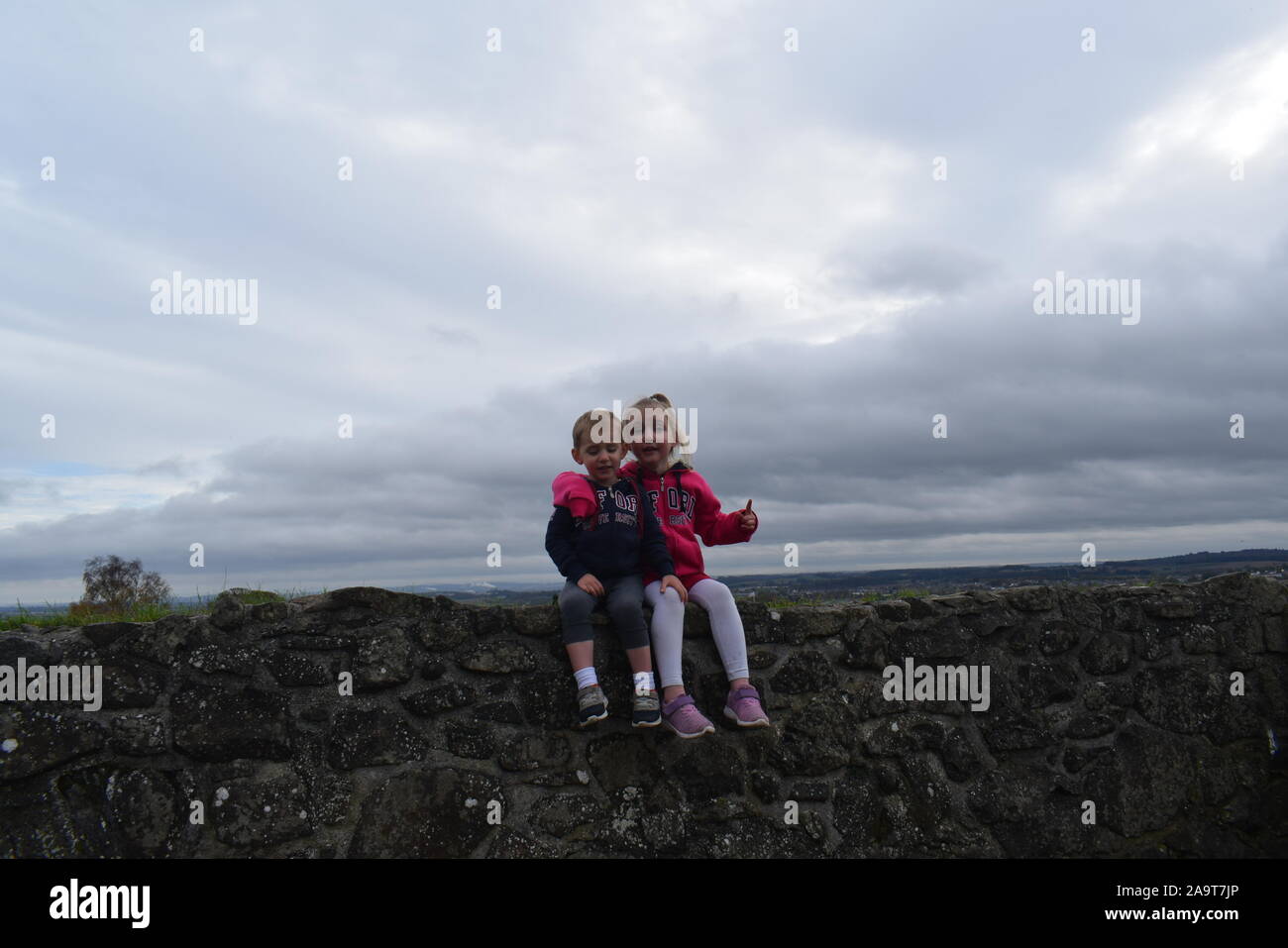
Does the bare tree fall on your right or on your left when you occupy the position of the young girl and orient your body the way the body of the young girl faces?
on your right

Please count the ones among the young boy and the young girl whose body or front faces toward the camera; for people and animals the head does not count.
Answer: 2

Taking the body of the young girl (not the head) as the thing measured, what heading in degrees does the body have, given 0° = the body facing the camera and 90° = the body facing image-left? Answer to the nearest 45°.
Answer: approximately 0°

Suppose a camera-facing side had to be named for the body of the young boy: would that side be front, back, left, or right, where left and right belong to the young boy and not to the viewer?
front
